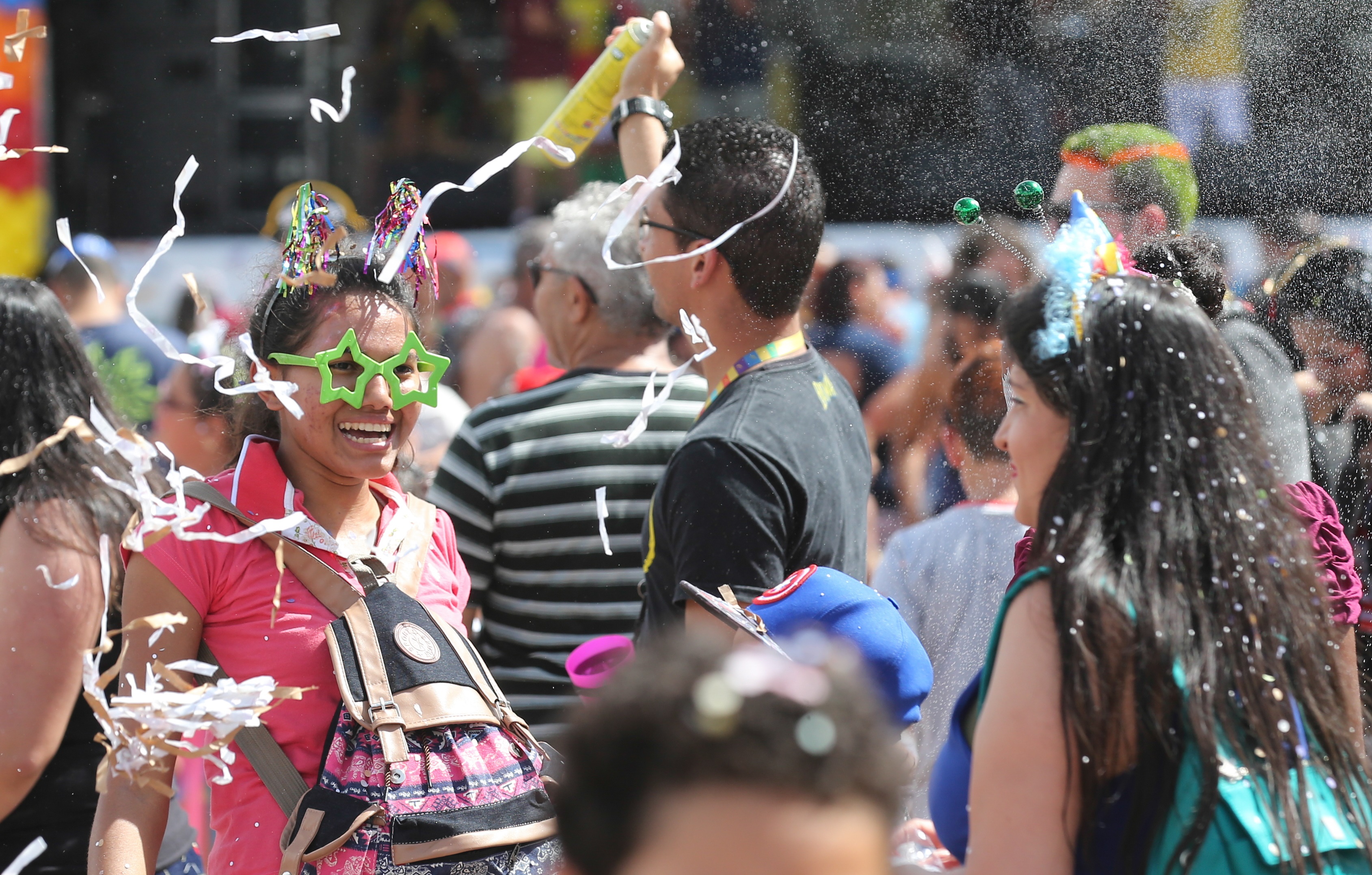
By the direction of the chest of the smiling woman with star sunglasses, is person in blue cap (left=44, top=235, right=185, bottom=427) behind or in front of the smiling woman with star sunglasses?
behind

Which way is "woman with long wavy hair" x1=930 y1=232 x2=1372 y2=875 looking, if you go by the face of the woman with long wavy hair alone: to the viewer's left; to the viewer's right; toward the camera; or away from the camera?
to the viewer's left

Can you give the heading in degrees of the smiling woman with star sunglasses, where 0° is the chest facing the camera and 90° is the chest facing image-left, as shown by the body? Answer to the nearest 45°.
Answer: approximately 315°

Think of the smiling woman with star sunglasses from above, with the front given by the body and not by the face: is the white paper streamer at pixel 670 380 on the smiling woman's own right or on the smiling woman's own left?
on the smiling woman's own left

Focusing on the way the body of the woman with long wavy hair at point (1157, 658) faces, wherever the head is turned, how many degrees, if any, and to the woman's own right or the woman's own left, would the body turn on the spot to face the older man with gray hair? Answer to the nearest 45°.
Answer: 0° — they already face them

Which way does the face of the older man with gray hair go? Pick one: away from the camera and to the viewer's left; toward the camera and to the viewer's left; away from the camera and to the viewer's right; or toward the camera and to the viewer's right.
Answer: away from the camera and to the viewer's left

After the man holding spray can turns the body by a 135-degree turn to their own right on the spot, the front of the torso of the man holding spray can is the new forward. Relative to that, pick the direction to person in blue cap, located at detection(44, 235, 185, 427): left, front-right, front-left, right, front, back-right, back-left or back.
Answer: back-left

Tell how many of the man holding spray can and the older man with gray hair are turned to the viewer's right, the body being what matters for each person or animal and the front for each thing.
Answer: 0

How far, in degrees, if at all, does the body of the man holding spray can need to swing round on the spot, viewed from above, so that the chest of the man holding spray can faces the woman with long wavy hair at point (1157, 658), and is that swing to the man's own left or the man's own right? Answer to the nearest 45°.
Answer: approximately 180°

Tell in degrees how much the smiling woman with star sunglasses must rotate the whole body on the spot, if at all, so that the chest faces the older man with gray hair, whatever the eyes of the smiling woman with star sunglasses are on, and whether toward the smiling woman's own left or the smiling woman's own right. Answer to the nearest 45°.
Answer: approximately 90° to the smiling woman's own left

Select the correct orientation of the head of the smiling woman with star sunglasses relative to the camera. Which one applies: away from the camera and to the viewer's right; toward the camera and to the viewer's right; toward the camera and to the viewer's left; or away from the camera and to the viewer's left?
toward the camera and to the viewer's right
